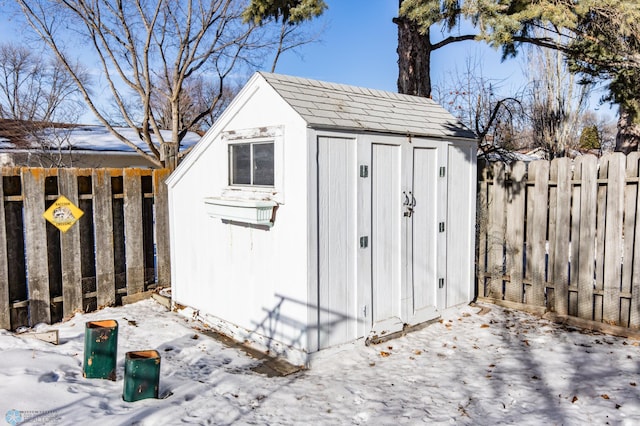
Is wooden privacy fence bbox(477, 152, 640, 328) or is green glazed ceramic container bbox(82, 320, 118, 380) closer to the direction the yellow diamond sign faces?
the green glazed ceramic container

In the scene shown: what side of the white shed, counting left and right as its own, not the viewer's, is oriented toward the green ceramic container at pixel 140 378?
right

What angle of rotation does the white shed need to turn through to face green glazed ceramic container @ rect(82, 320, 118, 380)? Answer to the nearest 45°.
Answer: approximately 90° to its right

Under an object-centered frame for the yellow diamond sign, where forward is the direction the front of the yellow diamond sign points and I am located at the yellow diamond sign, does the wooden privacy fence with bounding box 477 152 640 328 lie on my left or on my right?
on my left

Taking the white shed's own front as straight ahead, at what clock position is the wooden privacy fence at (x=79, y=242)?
The wooden privacy fence is roughly at 5 o'clock from the white shed.

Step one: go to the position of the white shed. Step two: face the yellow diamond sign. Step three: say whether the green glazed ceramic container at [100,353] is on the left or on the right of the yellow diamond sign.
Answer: left

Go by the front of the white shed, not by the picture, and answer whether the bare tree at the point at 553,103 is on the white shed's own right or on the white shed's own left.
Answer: on the white shed's own left

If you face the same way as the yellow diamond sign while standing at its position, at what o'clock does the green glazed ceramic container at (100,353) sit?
The green glazed ceramic container is roughly at 12 o'clock from the yellow diamond sign.

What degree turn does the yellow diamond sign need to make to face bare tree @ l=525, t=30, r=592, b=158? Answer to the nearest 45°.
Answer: approximately 90° to its left

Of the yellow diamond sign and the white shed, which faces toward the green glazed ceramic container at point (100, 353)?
the yellow diamond sign
